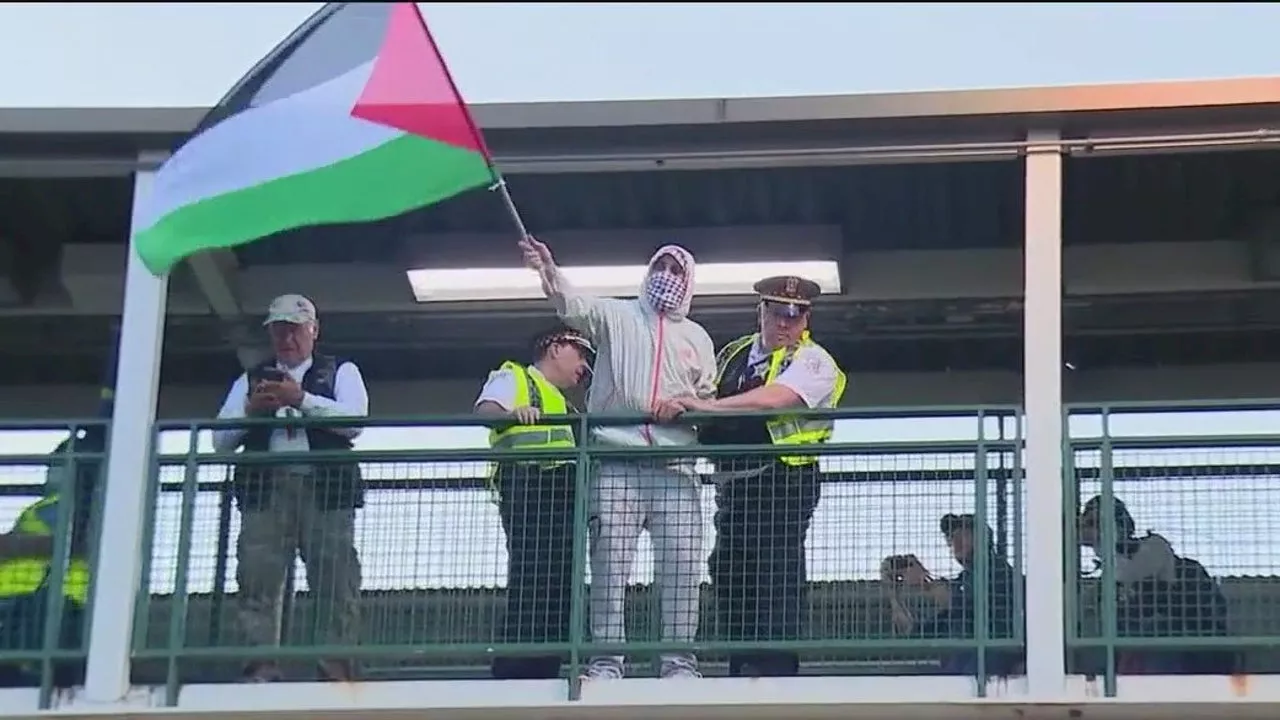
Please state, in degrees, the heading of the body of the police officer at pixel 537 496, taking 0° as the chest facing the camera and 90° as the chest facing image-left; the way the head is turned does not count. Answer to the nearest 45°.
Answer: approximately 315°

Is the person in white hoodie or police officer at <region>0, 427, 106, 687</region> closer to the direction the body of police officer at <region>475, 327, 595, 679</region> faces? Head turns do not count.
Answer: the person in white hoodie

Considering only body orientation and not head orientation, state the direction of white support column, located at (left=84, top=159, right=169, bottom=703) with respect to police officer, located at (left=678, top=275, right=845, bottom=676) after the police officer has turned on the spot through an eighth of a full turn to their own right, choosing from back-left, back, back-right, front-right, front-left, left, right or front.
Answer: front

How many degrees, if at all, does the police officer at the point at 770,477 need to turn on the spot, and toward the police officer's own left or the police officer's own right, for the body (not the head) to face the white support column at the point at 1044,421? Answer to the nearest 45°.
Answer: approximately 135° to the police officer's own left

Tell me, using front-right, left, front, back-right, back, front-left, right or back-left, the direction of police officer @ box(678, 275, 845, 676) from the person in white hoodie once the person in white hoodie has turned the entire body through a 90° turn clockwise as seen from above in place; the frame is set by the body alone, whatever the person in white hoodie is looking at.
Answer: back

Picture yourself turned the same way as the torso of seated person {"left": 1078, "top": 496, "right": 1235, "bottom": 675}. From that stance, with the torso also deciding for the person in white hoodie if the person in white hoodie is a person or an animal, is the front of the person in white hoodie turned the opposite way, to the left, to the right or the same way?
to the left

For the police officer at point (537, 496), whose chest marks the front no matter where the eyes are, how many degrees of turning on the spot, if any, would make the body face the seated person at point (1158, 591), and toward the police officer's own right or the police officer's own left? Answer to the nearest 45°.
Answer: approximately 45° to the police officer's own left

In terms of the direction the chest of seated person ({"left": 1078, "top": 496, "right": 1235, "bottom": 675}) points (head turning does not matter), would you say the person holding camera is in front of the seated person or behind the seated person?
in front

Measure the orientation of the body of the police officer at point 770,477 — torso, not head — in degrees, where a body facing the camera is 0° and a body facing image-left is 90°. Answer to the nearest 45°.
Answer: approximately 45°

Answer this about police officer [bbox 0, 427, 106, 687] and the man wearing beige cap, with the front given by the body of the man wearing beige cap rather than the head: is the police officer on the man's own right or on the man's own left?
on the man's own right
